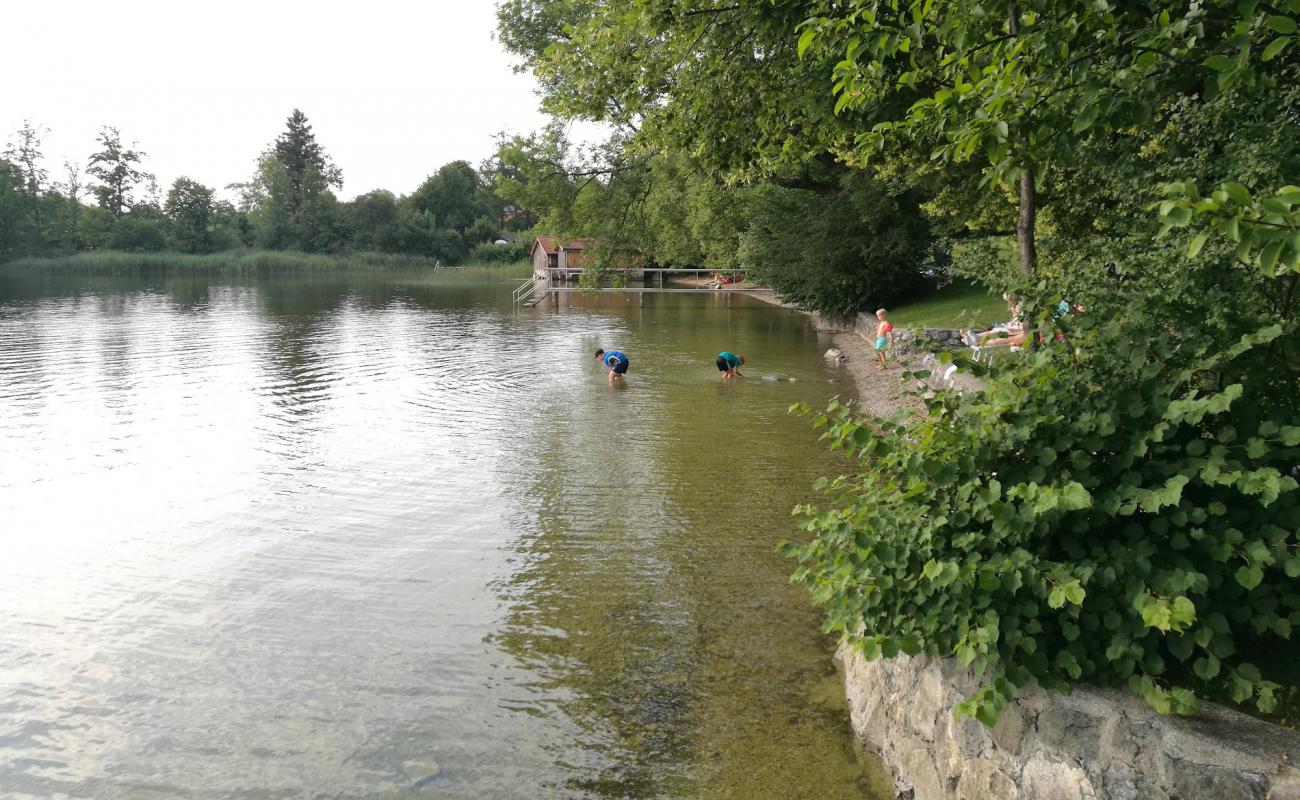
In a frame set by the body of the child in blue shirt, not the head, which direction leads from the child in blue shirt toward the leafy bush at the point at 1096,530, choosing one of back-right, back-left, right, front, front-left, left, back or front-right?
left

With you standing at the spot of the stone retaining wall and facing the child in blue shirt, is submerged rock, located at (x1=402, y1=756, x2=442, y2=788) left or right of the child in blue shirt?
left

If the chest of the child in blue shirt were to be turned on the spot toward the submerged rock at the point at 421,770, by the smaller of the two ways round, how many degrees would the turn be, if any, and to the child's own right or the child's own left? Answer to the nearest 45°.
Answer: approximately 90° to the child's own left

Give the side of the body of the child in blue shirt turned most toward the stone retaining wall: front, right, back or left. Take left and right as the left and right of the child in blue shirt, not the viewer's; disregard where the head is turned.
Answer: left

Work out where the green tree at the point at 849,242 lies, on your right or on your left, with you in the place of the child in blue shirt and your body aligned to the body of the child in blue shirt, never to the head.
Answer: on your right

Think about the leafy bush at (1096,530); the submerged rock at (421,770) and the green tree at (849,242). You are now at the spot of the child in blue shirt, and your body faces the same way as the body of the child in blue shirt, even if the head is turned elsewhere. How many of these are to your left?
2

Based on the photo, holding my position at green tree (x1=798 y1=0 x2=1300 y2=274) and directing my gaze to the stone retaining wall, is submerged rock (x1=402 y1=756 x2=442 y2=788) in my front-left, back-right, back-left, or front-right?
front-right

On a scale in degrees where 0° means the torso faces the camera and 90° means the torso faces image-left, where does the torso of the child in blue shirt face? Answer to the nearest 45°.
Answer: approximately 90°
